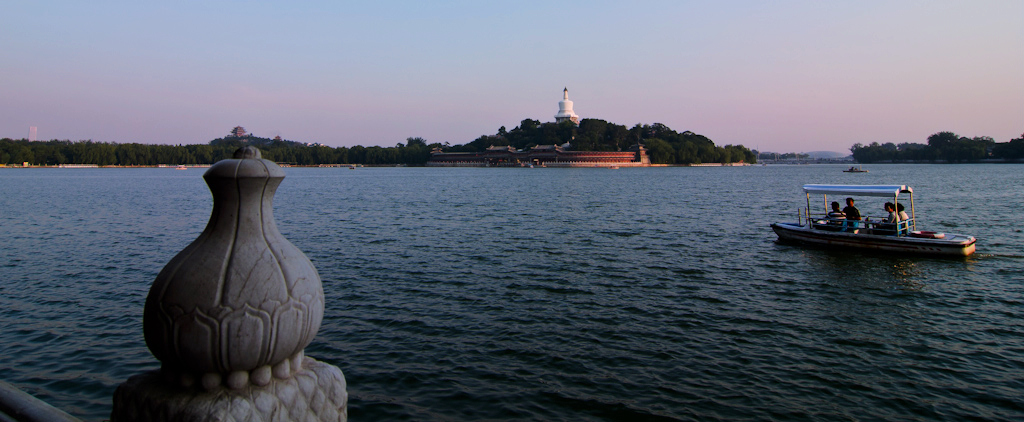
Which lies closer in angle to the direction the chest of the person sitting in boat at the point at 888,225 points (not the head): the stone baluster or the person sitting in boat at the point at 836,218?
the person sitting in boat

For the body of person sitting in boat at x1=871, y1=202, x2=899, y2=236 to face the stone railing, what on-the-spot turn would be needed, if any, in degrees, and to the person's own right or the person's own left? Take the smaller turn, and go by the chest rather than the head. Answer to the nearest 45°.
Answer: approximately 90° to the person's own left

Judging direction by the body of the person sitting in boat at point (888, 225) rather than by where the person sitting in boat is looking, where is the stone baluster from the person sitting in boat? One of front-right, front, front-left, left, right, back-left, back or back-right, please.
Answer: left

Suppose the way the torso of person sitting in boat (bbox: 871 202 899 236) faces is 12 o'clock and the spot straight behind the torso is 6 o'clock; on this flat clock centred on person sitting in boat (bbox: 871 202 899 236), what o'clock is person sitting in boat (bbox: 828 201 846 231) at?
person sitting in boat (bbox: 828 201 846 231) is roughly at 1 o'clock from person sitting in boat (bbox: 871 202 899 236).

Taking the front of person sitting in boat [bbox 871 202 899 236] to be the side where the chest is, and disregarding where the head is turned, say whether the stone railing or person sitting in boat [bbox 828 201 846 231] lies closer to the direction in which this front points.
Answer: the person sitting in boat

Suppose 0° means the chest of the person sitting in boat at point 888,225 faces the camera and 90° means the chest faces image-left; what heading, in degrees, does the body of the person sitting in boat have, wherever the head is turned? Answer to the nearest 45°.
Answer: approximately 90°
